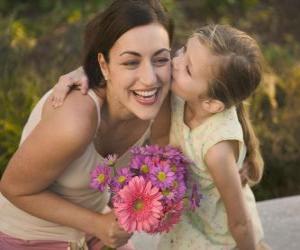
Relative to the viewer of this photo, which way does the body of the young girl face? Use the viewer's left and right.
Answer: facing the viewer and to the left of the viewer

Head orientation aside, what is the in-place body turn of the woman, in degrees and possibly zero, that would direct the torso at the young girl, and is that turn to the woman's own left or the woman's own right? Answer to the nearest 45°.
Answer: approximately 45° to the woman's own left

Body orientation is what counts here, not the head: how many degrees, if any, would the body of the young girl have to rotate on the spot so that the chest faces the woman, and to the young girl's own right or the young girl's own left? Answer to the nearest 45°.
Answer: approximately 45° to the young girl's own right

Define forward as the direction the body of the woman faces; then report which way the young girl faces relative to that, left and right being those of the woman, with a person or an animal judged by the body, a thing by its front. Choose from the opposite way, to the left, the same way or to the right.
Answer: to the right

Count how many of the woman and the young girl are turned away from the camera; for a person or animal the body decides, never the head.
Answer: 0

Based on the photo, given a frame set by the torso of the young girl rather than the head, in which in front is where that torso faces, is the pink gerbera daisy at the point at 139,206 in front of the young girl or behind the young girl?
in front

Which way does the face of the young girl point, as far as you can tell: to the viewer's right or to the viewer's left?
to the viewer's left

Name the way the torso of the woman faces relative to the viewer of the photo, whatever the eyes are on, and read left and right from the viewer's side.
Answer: facing the viewer and to the right of the viewer
